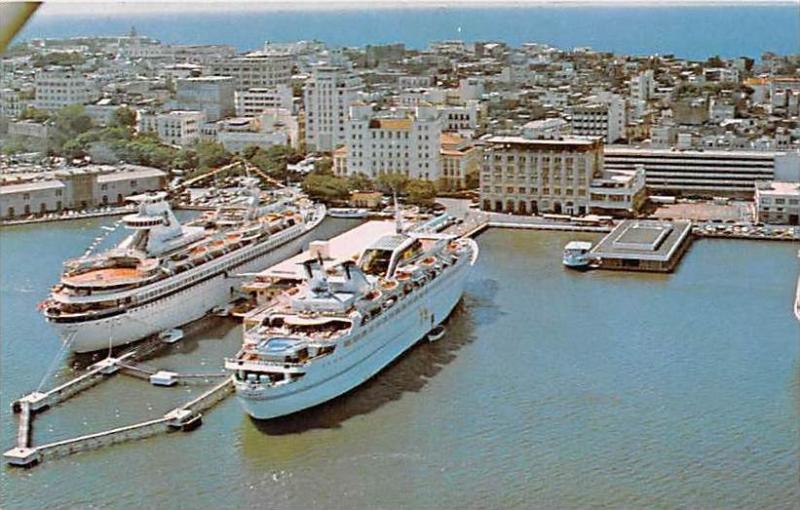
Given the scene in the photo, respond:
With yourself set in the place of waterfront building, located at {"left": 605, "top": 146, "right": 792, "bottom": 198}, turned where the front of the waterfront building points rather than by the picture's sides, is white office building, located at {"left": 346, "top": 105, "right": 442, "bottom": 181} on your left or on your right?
on your right

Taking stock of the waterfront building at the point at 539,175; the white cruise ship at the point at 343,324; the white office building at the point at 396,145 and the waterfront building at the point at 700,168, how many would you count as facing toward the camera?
3

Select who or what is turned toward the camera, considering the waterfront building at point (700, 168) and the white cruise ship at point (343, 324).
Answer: the waterfront building

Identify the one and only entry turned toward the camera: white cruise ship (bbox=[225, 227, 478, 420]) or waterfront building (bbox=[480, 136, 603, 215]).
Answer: the waterfront building

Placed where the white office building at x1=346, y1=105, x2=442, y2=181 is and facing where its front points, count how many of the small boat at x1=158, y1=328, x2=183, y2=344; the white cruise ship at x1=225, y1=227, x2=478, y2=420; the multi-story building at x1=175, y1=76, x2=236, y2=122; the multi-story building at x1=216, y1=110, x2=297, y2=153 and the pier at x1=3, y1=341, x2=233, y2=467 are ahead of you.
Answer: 3

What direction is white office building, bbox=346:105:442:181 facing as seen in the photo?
toward the camera

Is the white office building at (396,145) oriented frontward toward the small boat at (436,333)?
yes

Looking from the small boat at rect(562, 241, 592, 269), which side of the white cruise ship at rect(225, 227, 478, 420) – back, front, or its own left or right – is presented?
front

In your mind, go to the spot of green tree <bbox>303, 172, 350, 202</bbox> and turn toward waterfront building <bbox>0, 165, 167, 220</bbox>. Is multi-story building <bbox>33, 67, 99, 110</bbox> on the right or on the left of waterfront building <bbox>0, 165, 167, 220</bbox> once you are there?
right

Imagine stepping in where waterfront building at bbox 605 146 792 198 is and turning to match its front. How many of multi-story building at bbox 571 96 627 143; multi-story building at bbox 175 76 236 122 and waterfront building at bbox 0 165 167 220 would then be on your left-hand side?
0

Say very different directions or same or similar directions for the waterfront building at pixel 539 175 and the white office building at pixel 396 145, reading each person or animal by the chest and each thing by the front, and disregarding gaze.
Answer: same or similar directions

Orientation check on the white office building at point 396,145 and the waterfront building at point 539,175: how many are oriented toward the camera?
2

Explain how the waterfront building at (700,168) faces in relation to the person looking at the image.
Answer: facing the viewer

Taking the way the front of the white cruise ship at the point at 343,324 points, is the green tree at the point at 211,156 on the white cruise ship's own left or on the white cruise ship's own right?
on the white cruise ship's own left

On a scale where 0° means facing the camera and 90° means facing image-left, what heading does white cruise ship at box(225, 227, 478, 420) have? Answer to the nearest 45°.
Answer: approximately 225°

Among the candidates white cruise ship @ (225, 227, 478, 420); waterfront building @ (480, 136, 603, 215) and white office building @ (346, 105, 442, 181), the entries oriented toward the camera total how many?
2

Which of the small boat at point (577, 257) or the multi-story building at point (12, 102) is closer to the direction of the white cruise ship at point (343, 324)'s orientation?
the small boat
